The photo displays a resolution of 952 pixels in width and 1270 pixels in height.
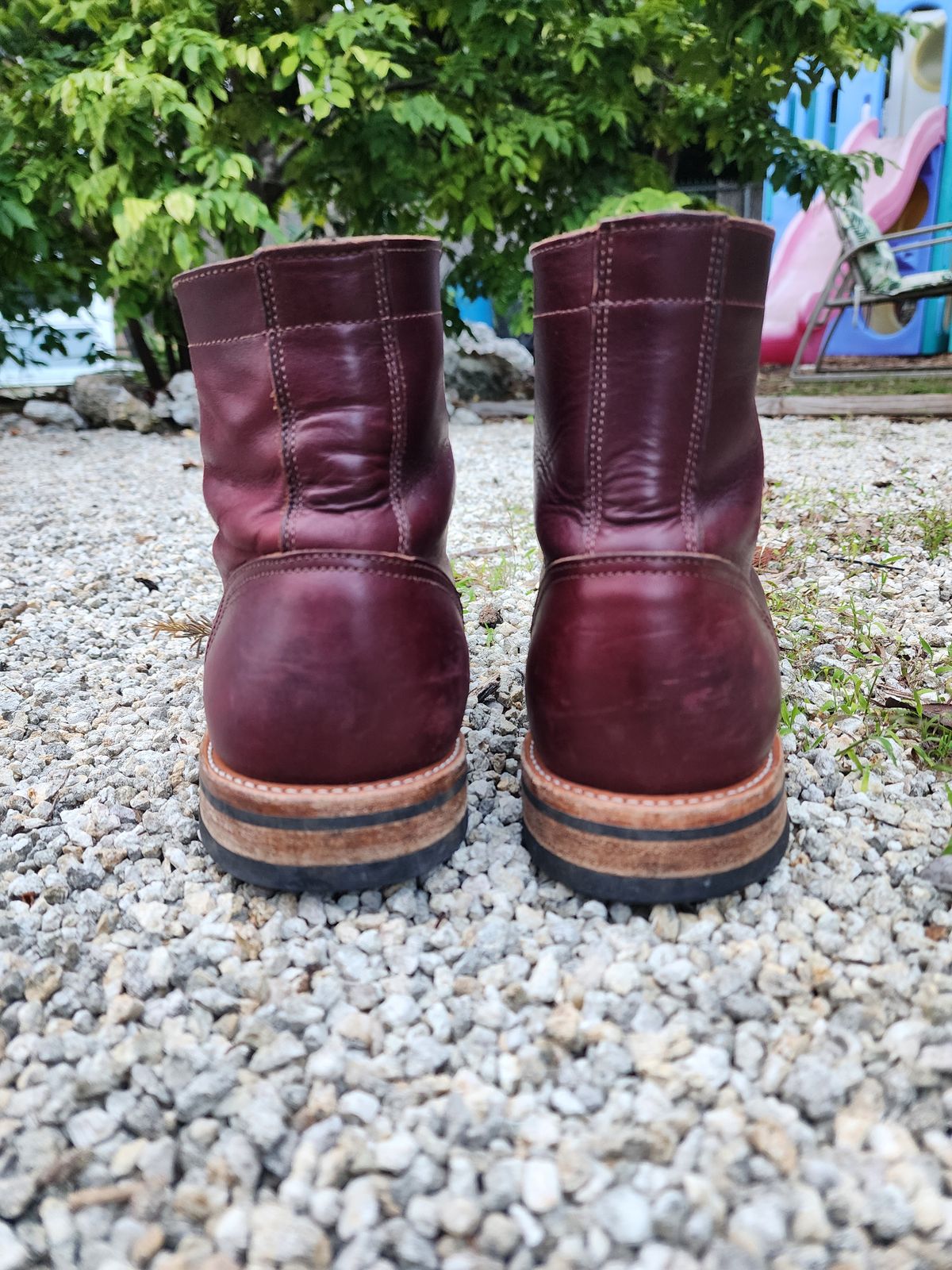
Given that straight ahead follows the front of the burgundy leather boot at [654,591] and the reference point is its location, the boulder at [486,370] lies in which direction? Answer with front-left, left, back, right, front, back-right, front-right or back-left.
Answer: front

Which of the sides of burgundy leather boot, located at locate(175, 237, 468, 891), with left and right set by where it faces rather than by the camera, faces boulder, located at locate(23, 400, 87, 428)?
front

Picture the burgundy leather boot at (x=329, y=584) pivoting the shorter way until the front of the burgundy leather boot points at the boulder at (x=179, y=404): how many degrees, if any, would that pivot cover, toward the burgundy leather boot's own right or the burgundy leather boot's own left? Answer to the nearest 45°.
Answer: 0° — it already faces it

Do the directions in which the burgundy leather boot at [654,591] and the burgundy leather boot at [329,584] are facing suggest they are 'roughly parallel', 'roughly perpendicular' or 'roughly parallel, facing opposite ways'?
roughly parallel

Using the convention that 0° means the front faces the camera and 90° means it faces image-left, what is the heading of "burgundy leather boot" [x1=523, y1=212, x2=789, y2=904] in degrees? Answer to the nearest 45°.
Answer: approximately 180°

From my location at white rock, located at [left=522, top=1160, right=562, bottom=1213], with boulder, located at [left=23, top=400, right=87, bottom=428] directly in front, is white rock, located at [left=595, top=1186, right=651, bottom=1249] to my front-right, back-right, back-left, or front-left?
back-right

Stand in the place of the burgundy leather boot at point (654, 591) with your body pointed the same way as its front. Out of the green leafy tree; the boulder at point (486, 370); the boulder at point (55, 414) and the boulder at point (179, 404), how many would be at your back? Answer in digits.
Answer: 0

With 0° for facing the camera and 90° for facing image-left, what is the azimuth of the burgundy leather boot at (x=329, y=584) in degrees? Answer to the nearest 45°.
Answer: approximately 180°

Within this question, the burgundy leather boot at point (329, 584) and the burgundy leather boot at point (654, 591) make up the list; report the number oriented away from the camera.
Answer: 2

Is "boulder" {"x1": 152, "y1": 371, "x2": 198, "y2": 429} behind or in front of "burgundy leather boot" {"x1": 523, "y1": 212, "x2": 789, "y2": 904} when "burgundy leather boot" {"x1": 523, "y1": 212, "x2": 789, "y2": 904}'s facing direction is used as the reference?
in front

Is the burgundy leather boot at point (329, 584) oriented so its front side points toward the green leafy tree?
yes
